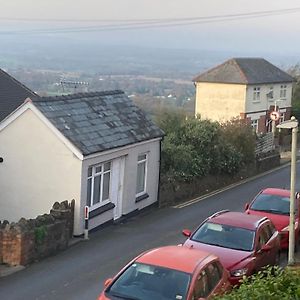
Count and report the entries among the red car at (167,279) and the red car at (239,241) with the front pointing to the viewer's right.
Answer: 0

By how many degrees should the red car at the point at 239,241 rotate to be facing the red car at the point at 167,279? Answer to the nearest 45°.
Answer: approximately 45° to its left

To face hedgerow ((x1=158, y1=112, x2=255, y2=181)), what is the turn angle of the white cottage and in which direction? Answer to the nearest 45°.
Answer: approximately 90° to its left

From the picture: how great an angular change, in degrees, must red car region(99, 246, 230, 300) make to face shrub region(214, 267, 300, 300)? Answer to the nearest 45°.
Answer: approximately 90° to its left

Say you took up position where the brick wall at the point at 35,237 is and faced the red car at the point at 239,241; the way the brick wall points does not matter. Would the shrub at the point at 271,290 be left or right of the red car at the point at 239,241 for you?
right

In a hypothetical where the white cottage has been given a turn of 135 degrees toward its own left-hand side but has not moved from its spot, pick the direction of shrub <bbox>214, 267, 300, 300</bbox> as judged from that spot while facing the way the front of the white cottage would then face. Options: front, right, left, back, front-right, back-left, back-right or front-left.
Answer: back

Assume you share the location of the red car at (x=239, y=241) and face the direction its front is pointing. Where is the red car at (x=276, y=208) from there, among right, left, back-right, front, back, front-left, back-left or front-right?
back-right

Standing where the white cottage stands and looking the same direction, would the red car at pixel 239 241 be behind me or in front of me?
in front

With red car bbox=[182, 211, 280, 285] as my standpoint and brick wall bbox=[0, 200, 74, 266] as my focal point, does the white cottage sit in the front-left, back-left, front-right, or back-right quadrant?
front-right

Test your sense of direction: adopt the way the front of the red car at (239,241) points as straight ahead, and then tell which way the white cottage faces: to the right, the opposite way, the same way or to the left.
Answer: to the left

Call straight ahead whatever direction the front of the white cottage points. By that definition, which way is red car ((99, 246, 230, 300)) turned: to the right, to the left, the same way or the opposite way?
to the right

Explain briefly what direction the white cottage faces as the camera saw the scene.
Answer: facing the viewer and to the right of the viewer
